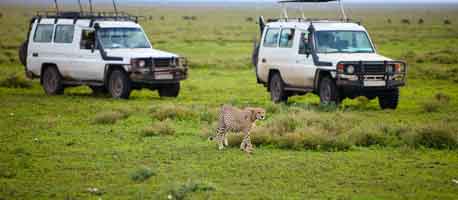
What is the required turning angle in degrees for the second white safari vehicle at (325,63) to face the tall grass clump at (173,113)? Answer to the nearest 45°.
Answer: approximately 90° to its right

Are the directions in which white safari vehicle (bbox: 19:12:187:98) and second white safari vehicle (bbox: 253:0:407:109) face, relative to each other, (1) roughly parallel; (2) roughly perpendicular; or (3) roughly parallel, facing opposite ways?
roughly parallel

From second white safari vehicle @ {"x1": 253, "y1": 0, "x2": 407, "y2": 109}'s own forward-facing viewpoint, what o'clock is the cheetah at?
The cheetah is roughly at 2 o'clock from the second white safari vehicle.

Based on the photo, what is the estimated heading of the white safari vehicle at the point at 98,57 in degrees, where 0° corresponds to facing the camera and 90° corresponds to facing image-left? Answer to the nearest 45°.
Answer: approximately 315°

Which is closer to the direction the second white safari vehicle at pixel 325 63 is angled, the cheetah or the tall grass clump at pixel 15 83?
the cheetah

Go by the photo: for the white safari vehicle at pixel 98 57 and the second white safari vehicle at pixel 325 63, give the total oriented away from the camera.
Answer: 0

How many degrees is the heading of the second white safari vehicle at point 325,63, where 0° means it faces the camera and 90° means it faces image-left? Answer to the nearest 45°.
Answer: approximately 315°

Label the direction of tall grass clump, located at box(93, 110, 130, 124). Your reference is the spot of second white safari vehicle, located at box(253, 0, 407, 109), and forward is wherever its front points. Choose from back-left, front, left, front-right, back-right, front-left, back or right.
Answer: right

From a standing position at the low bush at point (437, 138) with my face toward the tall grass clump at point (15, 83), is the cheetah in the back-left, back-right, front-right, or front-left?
front-left

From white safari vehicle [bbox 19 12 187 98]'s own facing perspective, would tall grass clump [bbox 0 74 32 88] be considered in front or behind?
behind
